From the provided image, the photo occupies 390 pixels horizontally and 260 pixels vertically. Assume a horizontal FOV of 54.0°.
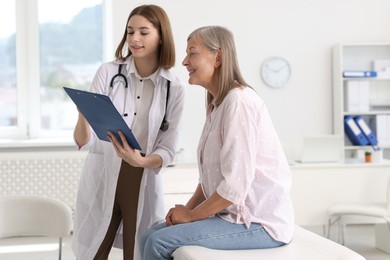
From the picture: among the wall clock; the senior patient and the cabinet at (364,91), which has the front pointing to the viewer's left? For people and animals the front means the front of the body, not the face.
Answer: the senior patient

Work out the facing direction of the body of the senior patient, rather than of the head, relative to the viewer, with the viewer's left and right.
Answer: facing to the left of the viewer

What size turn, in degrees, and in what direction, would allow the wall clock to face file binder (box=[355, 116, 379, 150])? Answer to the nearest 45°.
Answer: approximately 90° to its left

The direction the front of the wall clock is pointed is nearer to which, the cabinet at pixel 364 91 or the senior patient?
the senior patient

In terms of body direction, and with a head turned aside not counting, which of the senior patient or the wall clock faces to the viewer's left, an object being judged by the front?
the senior patient

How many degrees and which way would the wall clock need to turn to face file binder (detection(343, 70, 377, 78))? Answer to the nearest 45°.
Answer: approximately 90° to its left

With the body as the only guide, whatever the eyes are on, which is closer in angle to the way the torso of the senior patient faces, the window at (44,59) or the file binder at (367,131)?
the window

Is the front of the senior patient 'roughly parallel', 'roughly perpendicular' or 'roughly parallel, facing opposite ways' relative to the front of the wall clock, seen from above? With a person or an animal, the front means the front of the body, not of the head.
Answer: roughly perpendicular

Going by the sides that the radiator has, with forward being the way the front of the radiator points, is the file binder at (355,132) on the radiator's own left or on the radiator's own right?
on the radiator's own left

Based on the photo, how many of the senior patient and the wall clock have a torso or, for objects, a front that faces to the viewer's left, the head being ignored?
1

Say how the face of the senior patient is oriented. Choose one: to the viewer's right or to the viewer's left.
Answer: to the viewer's left

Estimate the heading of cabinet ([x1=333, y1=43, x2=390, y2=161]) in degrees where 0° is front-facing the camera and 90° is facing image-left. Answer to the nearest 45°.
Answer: approximately 0°

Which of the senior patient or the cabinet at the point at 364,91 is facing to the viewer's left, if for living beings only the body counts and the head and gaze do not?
the senior patient

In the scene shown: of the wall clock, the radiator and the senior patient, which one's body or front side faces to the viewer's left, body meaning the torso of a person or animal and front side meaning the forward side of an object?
the senior patient
